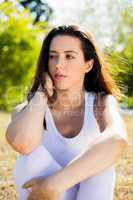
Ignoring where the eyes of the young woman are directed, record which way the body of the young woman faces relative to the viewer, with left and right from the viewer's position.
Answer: facing the viewer

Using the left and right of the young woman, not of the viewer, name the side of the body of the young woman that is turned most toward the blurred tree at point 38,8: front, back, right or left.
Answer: back

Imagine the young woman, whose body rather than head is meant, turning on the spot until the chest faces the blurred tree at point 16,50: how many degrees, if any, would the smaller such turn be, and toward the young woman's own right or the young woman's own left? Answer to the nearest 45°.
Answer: approximately 180°

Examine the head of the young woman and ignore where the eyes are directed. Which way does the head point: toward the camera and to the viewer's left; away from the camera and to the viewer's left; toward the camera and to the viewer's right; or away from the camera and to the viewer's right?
toward the camera and to the viewer's left
